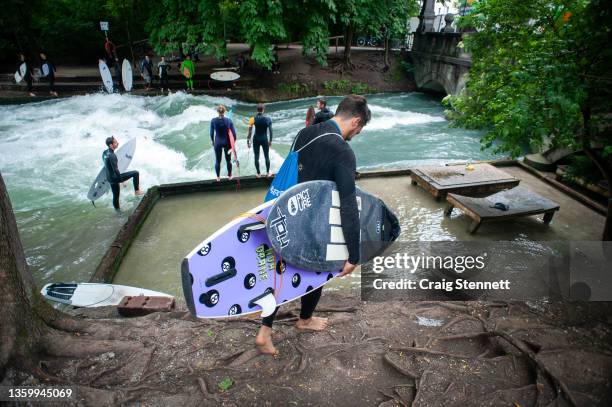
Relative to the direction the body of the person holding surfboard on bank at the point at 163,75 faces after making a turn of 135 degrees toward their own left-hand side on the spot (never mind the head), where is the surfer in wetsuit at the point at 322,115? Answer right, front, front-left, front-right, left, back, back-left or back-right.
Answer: back-right

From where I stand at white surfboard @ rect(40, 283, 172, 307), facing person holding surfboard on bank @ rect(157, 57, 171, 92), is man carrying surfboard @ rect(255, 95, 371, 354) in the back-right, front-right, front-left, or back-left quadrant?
back-right

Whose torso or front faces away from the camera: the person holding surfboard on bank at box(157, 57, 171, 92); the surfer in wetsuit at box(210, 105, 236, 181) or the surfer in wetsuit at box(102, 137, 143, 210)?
the surfer in wetsuit at box(210, 105, 236, 181)

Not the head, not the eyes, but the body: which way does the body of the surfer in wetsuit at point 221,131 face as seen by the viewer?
away from the camera

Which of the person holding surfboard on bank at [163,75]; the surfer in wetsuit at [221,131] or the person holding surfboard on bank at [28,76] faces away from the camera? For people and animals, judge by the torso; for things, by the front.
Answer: the surfer in wetsuit

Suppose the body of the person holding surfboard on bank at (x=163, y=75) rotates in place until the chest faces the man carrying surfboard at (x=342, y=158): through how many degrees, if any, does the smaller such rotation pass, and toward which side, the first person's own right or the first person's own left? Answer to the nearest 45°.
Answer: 0° — they already face them

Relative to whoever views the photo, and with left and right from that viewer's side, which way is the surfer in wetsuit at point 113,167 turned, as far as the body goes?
facing to the right of the viewer

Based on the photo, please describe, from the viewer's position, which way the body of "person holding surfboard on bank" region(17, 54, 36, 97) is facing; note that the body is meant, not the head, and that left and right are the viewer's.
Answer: facing the viewer and to the right of the viewer

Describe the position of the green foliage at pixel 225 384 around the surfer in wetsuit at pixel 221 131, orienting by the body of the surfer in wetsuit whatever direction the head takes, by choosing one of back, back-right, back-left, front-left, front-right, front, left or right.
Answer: back

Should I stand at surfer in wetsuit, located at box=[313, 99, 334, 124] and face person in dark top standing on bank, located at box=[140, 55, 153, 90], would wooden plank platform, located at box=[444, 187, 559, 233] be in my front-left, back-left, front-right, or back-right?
back-right

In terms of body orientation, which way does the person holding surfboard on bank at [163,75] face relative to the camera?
toward the camera

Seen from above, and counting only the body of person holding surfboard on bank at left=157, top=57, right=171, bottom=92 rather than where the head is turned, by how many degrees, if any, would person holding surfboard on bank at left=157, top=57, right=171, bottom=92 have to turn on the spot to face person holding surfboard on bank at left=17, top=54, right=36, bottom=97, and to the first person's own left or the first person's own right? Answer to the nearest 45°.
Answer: approximately 90° to the first person's own right

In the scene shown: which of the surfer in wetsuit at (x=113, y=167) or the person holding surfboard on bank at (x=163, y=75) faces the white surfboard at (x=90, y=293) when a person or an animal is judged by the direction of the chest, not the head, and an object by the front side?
the person holding surfboard on bank

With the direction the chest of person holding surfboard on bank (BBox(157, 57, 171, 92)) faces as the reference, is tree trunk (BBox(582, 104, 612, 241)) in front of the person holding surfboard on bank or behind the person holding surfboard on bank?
in front

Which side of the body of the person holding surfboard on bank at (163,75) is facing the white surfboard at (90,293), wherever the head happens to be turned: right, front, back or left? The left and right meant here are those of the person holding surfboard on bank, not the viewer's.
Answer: front
